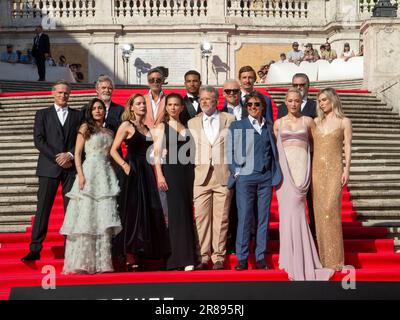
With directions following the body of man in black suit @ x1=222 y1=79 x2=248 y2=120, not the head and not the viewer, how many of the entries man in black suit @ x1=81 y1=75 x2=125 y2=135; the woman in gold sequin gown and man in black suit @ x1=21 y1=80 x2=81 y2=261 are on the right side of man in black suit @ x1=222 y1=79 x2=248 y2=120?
2

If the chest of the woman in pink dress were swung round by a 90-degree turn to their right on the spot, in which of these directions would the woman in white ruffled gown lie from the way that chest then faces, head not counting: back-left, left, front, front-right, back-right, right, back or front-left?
front

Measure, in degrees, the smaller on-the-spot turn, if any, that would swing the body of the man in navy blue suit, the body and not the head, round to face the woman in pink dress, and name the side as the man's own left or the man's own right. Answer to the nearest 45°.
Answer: approximately 90° to the man's own left

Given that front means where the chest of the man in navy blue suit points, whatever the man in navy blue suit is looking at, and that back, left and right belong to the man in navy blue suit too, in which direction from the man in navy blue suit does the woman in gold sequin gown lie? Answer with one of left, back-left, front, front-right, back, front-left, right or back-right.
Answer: left

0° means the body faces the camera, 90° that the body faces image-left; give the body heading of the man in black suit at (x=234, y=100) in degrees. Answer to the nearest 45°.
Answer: approximately 0°

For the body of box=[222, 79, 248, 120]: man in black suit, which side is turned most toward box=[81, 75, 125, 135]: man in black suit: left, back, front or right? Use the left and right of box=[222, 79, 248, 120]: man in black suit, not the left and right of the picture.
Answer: right

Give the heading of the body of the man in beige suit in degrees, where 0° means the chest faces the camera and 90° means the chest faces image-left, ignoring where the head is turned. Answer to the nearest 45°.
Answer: approximately 0°

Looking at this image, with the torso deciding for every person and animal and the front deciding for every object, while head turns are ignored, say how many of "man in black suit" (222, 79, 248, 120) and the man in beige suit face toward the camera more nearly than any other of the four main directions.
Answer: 2

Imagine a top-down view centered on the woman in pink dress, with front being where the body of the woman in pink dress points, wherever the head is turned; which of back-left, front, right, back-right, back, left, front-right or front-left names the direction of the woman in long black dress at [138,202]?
right

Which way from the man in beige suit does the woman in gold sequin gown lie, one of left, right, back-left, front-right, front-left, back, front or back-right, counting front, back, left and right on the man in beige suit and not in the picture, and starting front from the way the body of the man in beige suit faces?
left

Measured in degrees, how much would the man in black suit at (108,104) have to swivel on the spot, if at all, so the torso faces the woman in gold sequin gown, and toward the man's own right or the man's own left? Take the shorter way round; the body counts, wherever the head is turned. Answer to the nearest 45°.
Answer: approximately 45° to the man's own left

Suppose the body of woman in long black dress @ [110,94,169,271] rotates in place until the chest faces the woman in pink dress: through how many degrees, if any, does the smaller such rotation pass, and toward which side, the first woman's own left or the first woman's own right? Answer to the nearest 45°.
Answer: approximately 45° to the first woman's own left
